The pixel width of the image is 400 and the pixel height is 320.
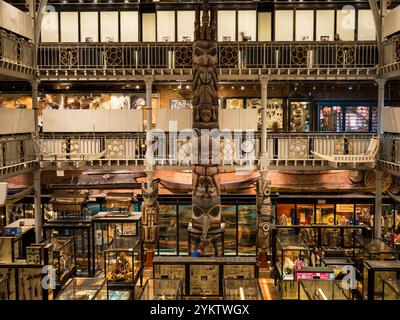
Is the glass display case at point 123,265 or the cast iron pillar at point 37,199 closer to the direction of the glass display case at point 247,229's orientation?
the glass display case

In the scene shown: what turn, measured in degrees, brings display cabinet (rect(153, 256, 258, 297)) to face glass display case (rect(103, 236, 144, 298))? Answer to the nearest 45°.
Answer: approximately 135° to its right

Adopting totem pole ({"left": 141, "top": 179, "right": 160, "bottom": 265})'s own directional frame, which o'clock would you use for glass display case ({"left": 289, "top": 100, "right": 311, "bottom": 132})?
The glass display case is roughly at 8 o'clock from the totem pole.

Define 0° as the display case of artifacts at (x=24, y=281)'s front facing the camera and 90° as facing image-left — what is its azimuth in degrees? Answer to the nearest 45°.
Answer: approximately 0°

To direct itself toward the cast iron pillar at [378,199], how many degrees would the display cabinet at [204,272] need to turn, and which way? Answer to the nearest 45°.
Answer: approximately 135° to its left

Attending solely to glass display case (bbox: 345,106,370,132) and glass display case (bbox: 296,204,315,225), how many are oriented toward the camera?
2
